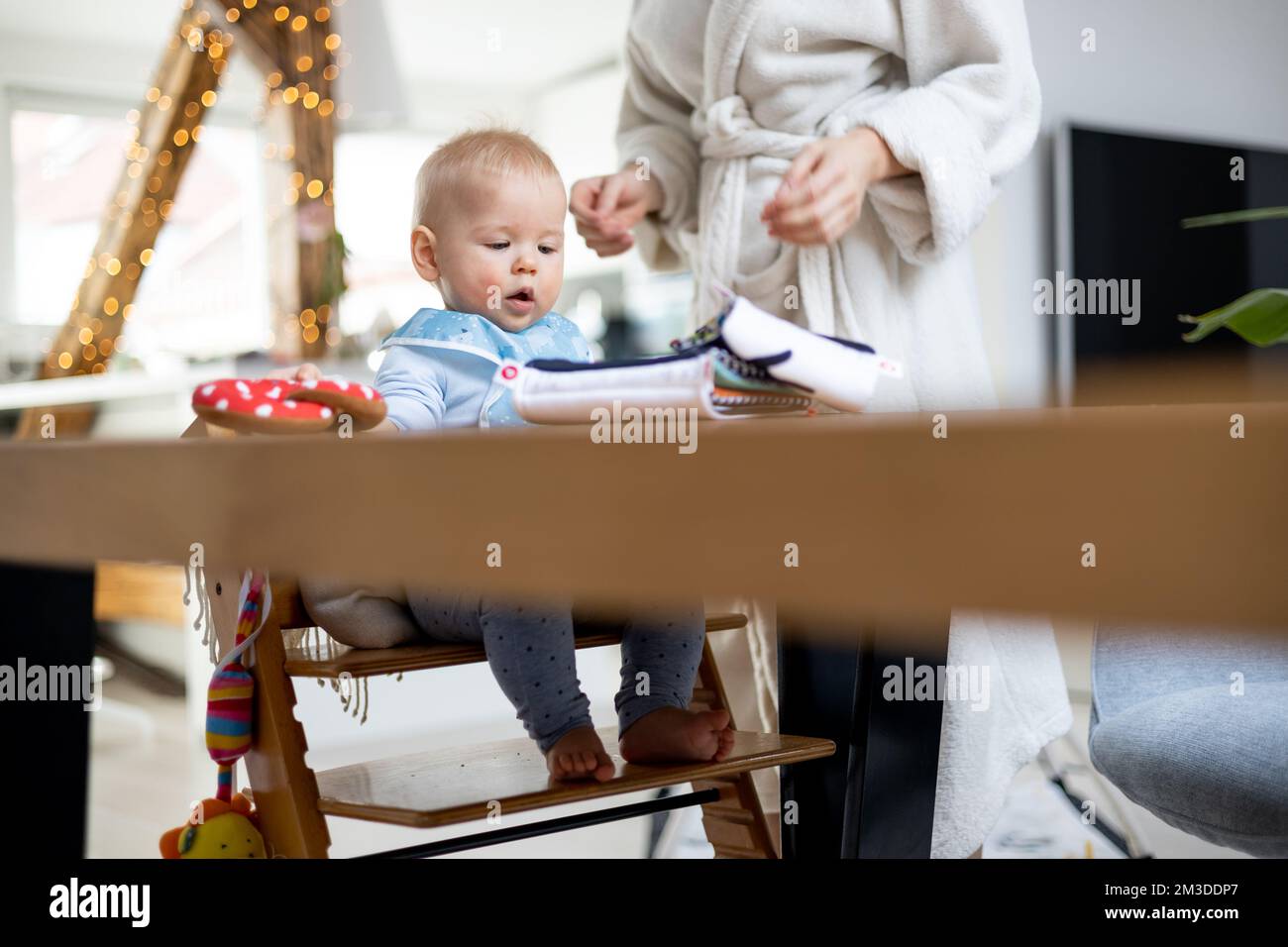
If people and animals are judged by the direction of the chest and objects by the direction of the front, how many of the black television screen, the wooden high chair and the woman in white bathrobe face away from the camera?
0

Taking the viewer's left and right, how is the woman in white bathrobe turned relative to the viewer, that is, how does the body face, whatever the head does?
facing the viewer and to the left of the viewer

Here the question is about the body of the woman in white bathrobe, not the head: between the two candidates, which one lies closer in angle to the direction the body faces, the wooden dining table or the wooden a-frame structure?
the wooden dining table

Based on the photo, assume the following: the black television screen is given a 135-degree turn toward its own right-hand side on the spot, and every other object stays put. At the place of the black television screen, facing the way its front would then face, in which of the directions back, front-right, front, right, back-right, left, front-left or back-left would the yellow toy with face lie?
left

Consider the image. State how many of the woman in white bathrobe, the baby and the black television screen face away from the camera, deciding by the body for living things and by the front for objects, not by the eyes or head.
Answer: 0

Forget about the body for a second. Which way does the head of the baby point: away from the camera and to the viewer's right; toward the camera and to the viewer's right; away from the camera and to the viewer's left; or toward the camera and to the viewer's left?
toward the camera and to the viewer's right

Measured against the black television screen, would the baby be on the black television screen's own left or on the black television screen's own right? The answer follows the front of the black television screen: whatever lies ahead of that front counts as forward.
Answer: on the black television screen's own right

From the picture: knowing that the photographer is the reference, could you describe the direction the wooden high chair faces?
facing the viewer and to the right of the viewer
